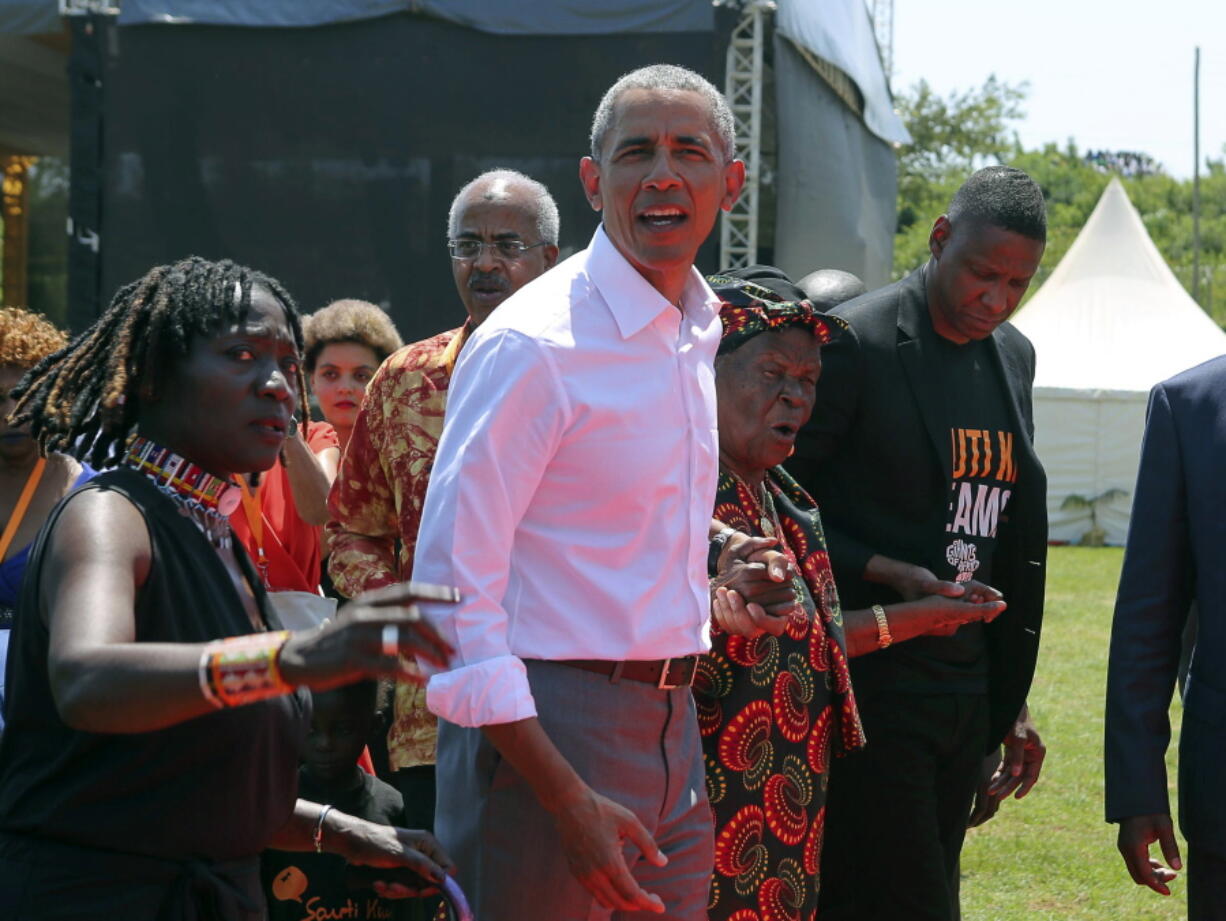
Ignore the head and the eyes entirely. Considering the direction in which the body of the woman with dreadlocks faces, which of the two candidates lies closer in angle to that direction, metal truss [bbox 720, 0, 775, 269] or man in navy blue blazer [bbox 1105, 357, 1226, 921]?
the man in navy blue blazer

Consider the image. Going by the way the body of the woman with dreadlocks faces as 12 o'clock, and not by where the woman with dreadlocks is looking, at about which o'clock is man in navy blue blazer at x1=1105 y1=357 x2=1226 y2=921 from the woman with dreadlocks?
The man in navy blue blazer is roughly at 10 o'clock from the woman with dreadlocks.

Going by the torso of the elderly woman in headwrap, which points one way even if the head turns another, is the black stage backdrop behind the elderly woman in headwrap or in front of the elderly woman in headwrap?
behind

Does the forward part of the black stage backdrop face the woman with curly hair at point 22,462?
yes
